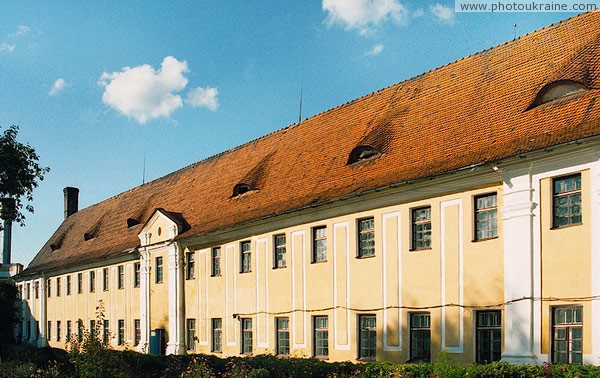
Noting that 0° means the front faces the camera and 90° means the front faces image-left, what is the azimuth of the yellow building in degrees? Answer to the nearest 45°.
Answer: approximately 45°
